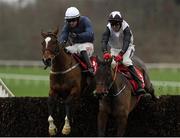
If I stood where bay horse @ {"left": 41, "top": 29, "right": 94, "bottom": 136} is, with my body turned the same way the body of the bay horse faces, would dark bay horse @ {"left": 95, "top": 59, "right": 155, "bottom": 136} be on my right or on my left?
on my left

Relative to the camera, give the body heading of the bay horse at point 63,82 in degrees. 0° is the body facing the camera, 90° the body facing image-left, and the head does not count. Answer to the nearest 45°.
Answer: approximately 45°

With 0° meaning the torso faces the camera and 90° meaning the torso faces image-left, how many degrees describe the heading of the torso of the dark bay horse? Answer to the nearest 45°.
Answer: approximately 45°

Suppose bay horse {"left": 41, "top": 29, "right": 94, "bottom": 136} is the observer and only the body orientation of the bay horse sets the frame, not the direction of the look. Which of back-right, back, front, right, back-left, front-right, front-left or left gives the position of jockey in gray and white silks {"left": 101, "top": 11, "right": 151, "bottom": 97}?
back-left
